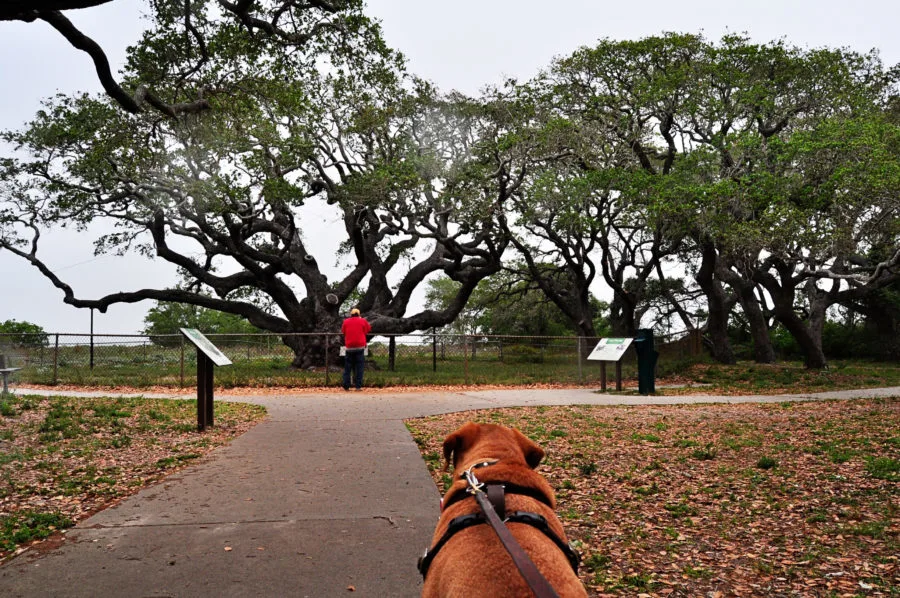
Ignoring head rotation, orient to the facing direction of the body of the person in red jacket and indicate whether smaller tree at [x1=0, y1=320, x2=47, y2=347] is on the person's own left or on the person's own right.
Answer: on the person's own left

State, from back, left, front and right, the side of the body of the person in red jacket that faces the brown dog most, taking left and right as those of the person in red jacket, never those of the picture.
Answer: back

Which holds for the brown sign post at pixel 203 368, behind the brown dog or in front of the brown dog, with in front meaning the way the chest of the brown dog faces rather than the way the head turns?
in front

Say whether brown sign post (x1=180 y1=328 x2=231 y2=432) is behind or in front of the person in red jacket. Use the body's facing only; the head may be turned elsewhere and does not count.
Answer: behind

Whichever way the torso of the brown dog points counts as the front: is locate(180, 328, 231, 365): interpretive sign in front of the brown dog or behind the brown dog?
in front

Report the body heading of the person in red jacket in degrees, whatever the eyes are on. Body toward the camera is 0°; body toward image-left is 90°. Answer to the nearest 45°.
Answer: approximately 180°

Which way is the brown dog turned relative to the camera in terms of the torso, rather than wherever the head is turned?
away from the camera

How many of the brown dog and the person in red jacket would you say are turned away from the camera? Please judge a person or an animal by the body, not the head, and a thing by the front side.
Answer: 2

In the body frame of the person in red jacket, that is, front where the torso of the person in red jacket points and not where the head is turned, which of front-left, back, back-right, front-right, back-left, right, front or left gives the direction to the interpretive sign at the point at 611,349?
right
